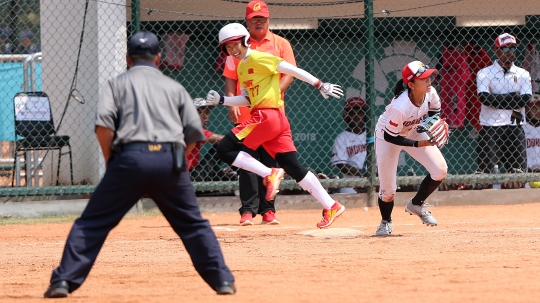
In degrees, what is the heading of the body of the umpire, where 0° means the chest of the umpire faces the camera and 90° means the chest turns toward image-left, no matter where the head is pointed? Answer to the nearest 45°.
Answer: approximately 180°

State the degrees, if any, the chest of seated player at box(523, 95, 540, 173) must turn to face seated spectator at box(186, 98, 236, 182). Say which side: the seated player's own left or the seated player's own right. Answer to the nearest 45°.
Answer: approximately 45° to the seated player's own right

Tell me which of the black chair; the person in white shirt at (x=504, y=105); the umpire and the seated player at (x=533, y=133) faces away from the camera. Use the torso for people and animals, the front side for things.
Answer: the umpire

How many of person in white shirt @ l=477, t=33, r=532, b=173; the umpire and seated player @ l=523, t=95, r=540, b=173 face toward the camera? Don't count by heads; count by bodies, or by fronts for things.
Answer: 2
